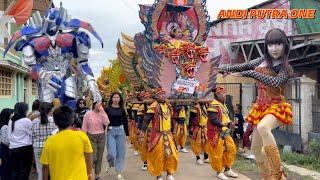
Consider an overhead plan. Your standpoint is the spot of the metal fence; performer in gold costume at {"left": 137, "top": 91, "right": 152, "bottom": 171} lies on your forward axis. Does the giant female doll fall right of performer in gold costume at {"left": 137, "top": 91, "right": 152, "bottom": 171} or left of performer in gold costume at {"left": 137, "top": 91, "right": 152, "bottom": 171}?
left

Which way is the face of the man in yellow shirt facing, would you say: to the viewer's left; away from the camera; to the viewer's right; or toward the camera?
away from the camera

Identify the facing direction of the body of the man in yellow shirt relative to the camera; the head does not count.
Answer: away from the camera

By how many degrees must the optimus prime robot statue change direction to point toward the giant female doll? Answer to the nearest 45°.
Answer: approximately 45° to its left

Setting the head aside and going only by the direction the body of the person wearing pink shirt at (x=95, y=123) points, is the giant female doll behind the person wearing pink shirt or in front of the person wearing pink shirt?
in front

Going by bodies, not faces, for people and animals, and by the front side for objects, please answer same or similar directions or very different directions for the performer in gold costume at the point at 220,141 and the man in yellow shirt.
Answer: very different directions

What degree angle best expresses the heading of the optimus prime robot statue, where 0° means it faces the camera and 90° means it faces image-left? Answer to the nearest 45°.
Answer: approximately 0°

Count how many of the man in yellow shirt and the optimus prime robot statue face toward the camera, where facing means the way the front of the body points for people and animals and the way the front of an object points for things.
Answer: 1

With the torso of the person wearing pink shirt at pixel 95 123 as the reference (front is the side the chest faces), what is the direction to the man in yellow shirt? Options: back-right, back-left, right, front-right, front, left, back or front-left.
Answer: front-right

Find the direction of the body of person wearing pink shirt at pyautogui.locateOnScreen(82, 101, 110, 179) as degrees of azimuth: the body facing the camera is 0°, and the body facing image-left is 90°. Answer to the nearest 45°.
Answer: approximately 315°
